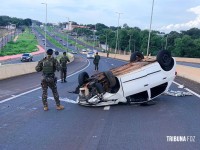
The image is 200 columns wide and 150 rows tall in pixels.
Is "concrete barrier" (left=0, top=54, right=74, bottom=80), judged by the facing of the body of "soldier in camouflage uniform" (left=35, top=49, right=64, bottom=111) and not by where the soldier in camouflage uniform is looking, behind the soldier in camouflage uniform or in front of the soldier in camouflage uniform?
in front

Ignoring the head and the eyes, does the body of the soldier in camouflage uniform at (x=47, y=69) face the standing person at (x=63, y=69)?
yes

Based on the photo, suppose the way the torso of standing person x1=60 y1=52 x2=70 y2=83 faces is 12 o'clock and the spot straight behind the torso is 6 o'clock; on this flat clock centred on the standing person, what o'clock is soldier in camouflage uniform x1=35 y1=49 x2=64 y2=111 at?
The soldier in camouflage uniform is roughly at 6 o'clock from the standing person.

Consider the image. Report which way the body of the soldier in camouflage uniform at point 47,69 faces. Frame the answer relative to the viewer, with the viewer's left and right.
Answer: facing away from the viewer
